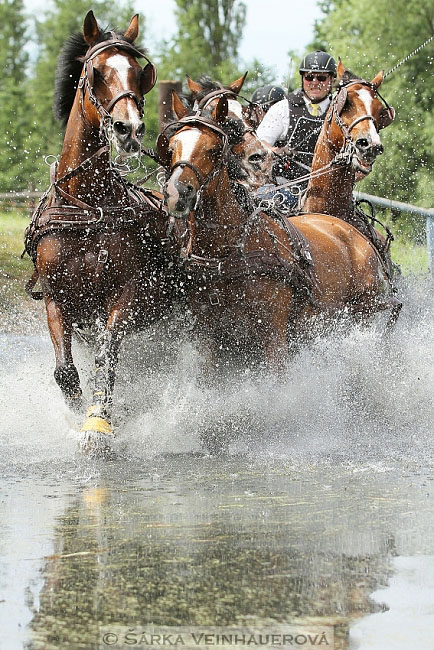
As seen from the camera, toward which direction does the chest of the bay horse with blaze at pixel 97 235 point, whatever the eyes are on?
toward the camera

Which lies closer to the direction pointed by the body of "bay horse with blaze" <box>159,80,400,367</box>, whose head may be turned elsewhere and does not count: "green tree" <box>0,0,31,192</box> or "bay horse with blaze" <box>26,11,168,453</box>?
the bay horse with blaze

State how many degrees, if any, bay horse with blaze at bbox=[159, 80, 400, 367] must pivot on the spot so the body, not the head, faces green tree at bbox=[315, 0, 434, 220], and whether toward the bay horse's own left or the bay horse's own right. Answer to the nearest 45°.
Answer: approximately 135° to the bay horse's own right

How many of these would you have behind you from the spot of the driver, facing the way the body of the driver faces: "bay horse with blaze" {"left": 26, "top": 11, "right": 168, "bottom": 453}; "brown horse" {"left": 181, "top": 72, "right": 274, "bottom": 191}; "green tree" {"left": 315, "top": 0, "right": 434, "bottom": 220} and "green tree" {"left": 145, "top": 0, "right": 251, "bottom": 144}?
2

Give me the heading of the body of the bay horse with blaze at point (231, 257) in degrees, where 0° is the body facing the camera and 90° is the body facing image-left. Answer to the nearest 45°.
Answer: approximately 45°

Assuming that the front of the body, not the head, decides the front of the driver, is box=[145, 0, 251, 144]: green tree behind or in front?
behind

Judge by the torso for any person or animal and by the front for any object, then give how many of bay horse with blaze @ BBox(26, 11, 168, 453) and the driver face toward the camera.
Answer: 2

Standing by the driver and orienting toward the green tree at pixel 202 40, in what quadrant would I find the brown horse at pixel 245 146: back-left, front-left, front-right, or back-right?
back-left

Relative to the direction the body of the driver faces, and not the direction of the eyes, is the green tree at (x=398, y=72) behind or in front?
behind

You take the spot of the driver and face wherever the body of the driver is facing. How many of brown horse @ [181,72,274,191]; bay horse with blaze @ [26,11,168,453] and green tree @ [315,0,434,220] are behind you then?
1
